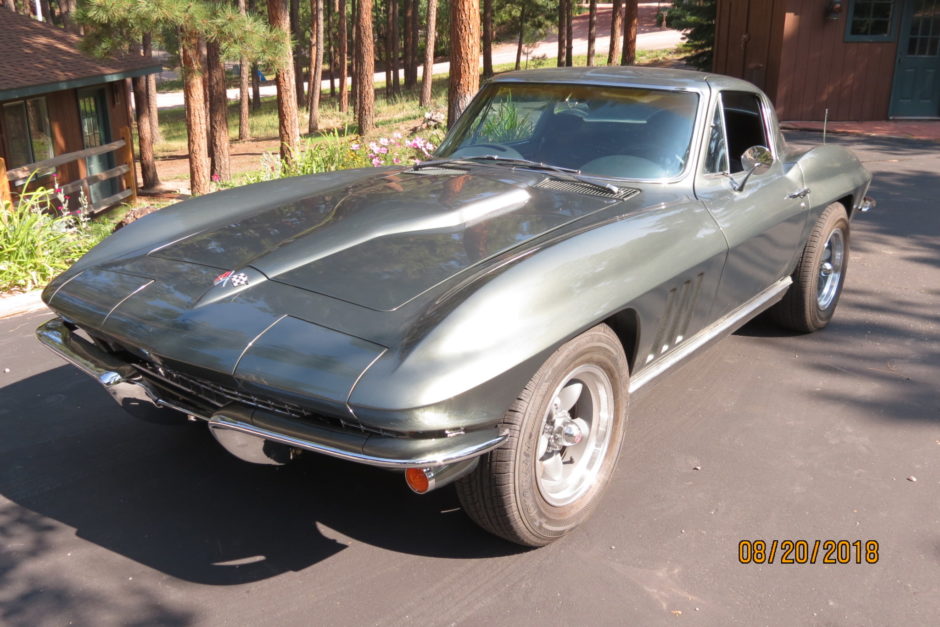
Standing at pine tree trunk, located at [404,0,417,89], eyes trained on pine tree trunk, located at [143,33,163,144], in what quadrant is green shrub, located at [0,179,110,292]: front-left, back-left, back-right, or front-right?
front-left

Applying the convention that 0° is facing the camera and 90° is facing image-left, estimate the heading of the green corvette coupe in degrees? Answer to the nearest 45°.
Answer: approximately 45°

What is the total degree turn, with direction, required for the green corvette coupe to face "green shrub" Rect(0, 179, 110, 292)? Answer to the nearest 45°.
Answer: approximately 90° to its right

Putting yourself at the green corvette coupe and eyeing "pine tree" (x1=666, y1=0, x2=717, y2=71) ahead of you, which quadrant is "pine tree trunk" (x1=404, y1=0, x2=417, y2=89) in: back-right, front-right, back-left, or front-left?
front-left

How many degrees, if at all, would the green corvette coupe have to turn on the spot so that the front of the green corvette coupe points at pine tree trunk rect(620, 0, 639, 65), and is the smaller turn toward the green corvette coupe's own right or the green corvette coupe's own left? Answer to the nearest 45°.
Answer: approximately 135° to the green corvette coupe's own right

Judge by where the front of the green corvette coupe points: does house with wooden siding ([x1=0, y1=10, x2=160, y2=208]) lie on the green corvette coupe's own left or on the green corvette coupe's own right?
on the green corvette coupe's own right

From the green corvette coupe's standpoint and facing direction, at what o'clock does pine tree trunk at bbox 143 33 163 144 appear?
The pine tree trunk is roughly at 4 o'clock from the green corvette coupe.

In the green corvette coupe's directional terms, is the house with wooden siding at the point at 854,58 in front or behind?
behind

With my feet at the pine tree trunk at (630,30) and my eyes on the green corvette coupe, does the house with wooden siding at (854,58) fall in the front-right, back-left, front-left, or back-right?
front-left

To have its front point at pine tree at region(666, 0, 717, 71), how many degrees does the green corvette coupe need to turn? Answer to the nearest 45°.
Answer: approximately 135° to its right

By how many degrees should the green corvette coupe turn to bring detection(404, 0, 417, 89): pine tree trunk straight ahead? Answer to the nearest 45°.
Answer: approximately 135° to its right
